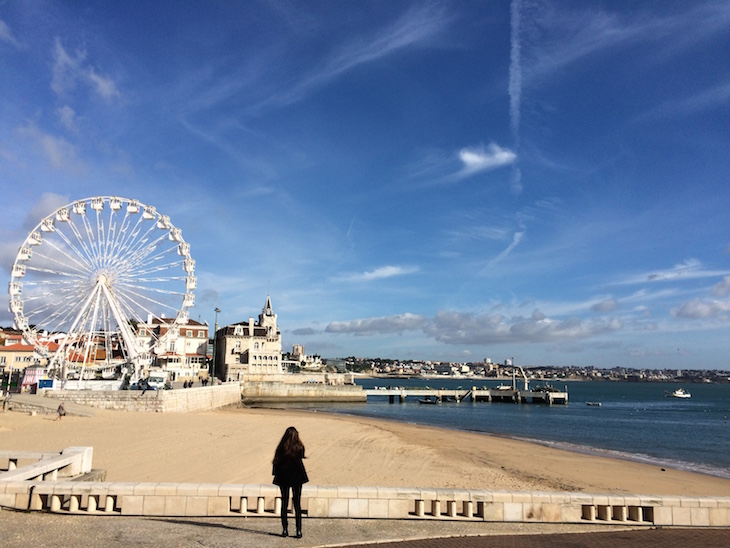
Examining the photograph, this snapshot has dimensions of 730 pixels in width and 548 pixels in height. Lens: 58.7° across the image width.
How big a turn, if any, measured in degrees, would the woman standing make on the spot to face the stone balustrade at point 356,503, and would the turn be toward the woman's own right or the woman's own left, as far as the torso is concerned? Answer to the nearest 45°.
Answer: approximately 45° to the woman's own right

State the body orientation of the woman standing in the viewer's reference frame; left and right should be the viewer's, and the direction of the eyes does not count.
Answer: facing away from the viewer

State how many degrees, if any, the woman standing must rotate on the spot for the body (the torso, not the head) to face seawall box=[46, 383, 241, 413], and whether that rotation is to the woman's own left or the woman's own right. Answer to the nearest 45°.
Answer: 0° — they already face it
